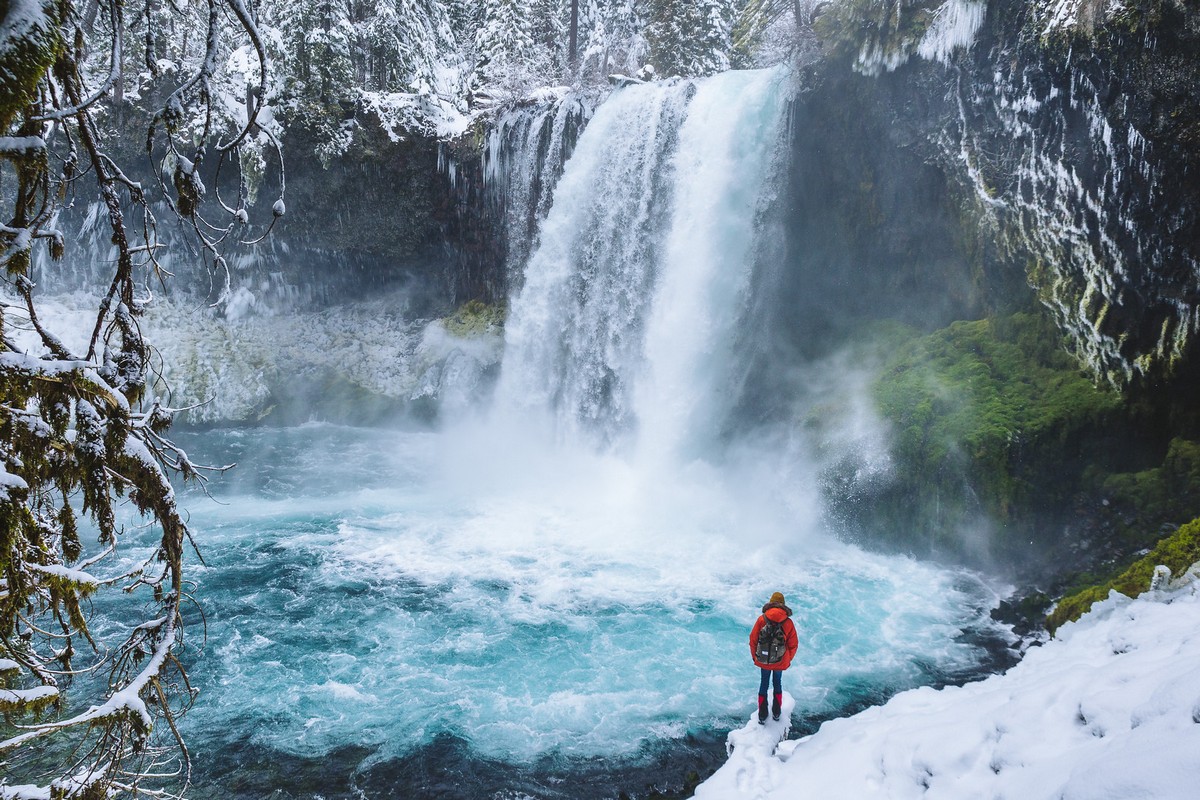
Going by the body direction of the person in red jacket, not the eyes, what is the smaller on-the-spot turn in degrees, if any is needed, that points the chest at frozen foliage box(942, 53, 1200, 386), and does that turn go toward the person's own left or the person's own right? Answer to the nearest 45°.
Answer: approximately 45° to the person's own right

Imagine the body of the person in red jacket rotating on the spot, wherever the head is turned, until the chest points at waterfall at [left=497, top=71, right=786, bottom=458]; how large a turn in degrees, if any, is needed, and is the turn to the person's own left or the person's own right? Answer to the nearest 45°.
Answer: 0° — they already face it

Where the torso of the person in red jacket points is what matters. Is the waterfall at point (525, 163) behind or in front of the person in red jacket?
in front

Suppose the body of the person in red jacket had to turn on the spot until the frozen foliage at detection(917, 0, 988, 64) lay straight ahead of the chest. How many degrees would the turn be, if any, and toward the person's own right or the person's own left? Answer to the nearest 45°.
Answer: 0° — they already face it

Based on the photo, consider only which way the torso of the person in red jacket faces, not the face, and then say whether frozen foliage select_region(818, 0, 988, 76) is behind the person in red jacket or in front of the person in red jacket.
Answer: in front

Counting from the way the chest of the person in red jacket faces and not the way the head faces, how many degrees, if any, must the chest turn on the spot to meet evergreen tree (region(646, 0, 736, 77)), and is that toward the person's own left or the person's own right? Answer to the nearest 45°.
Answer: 0° — they already face it

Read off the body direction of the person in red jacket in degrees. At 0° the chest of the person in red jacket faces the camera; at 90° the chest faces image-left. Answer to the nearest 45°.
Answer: approximately 180°

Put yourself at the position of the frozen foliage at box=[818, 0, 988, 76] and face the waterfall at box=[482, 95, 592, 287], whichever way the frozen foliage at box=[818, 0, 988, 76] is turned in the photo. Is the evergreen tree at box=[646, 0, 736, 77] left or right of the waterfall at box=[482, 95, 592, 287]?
right
